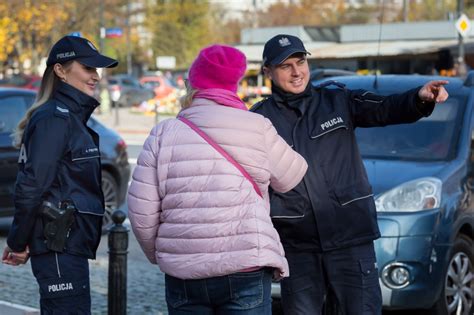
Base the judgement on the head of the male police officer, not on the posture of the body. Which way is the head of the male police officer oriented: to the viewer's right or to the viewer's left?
to the viewer's left

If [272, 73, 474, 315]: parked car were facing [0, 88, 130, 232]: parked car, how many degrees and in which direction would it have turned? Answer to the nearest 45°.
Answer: approximately 90° to its right

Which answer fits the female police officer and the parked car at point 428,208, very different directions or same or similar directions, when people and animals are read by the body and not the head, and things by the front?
very different directions

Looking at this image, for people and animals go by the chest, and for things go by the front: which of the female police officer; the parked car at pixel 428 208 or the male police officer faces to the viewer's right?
the female police officer

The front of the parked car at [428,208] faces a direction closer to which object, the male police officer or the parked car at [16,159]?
the male police officer

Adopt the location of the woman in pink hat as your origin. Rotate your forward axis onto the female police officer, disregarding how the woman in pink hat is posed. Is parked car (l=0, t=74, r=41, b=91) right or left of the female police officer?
right

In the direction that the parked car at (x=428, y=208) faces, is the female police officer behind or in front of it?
in front

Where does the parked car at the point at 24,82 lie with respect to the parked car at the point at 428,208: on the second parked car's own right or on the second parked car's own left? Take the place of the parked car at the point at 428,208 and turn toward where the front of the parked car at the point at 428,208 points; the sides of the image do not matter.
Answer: on the second parked car's own right

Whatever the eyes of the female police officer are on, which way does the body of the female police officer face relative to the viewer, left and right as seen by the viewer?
facing to the right of the viewer
